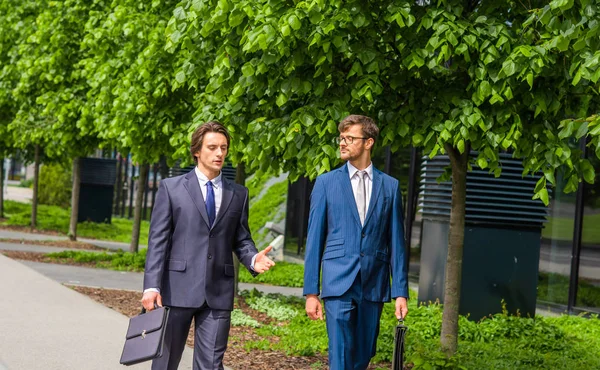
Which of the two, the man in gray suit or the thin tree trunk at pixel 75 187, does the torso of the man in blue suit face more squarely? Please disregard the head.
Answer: the man in gray suit

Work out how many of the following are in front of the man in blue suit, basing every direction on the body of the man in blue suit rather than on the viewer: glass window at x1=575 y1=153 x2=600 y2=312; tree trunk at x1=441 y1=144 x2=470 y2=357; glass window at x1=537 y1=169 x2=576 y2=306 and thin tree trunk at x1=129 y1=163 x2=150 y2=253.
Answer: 0

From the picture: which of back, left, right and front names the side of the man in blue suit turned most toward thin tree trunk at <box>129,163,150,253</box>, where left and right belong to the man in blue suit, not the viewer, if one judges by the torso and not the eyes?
back

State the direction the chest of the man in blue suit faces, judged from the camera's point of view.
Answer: toward the camera

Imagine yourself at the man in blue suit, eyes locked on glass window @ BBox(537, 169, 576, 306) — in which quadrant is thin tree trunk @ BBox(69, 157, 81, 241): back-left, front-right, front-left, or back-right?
front-left

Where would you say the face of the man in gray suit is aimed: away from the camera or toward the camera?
toward the camera

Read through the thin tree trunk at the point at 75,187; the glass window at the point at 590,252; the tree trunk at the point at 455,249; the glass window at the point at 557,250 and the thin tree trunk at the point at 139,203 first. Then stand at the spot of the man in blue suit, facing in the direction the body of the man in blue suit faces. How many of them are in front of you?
0

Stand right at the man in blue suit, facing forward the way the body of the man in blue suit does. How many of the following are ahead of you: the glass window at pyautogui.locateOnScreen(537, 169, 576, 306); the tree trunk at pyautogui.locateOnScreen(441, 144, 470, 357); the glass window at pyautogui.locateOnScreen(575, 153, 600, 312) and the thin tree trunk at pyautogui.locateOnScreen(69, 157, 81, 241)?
0

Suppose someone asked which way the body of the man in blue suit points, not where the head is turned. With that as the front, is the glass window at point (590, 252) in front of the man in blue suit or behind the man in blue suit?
behind

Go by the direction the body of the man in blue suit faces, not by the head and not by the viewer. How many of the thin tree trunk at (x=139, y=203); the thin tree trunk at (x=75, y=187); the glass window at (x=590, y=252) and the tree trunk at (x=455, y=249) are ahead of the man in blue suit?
0

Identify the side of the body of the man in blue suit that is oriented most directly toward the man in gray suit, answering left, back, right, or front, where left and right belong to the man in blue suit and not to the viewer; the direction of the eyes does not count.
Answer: right

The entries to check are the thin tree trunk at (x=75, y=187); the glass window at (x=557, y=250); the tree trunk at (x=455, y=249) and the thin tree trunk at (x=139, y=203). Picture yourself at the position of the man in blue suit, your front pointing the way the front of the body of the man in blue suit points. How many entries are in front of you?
0
